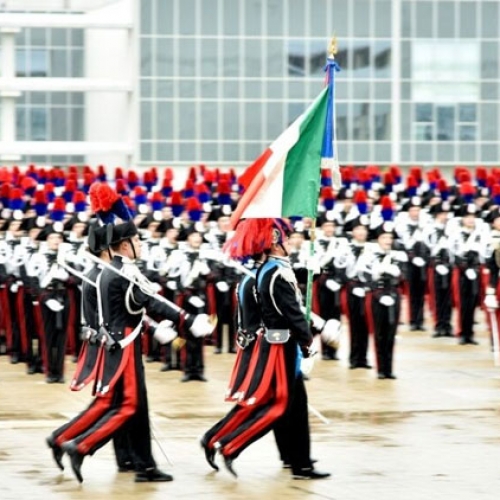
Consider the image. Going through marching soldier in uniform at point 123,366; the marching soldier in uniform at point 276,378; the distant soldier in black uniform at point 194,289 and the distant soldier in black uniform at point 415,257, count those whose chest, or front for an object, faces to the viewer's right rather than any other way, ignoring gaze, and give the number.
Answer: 2

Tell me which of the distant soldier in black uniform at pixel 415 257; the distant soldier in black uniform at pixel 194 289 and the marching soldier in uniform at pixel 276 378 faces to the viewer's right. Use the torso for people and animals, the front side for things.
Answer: the marching soldier in uniform

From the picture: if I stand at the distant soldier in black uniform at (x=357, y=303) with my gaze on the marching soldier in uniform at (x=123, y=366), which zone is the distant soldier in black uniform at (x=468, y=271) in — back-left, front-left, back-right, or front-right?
back-left

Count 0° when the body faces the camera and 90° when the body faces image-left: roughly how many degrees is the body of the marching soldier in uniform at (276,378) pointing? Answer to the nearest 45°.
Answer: approximately 270°

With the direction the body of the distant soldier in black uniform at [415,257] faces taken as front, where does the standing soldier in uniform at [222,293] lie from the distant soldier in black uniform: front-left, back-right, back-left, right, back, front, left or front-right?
front-right

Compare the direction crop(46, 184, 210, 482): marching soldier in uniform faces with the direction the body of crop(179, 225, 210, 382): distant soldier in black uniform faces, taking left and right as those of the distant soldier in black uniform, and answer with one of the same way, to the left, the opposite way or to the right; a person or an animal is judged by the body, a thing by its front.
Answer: to the left

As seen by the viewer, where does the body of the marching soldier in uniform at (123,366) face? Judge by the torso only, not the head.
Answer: to the viewer's right

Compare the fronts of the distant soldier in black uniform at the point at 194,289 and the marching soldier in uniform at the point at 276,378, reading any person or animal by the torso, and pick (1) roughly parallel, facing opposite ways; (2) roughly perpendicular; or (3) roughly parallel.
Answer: roughly perpendicular

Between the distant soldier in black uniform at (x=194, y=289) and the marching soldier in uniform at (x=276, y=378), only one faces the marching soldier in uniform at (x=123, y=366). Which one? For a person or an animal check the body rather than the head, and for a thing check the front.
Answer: the distant soldier in black uniform

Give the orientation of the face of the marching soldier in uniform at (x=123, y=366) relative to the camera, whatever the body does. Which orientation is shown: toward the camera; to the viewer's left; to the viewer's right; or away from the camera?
to the viewer's right

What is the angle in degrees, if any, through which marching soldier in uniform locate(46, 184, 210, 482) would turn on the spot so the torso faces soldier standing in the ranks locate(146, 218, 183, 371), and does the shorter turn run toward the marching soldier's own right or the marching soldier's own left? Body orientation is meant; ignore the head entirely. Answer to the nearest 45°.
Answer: approximately 90° to the marching soldier's own left

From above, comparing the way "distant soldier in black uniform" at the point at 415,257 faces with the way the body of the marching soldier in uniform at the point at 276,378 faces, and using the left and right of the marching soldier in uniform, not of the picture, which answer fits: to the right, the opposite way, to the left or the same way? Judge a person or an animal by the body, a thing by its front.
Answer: to the right
